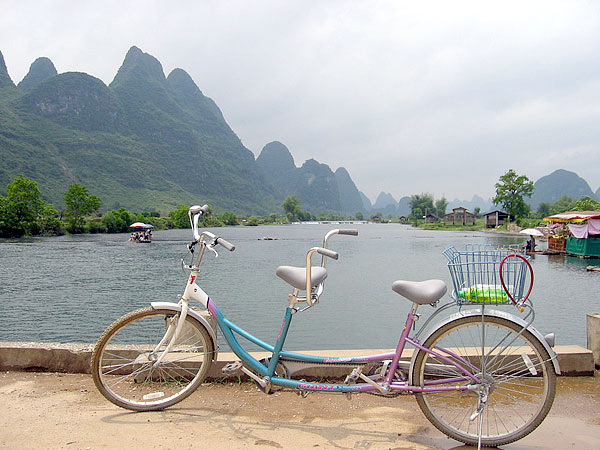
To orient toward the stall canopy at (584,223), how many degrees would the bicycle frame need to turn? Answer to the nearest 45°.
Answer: approximately 135° to its right

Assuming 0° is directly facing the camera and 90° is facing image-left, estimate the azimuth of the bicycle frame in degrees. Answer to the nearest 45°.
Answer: approximately 90°
